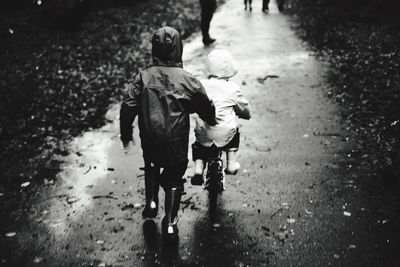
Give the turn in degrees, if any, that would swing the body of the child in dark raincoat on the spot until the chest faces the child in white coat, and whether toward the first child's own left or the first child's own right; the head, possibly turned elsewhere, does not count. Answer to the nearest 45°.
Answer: approximately 45° to the first child's own right

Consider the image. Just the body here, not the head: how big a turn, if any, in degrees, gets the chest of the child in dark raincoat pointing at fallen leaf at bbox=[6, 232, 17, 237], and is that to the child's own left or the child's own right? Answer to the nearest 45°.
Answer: approximately 90° to the child's own left

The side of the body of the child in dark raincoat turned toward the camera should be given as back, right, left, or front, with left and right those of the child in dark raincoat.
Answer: back

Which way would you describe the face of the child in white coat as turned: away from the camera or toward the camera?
away from the camera

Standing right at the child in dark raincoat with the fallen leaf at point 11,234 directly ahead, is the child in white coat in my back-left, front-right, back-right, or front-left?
back-right

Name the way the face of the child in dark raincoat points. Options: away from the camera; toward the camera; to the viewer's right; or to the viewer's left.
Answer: away from the camera
